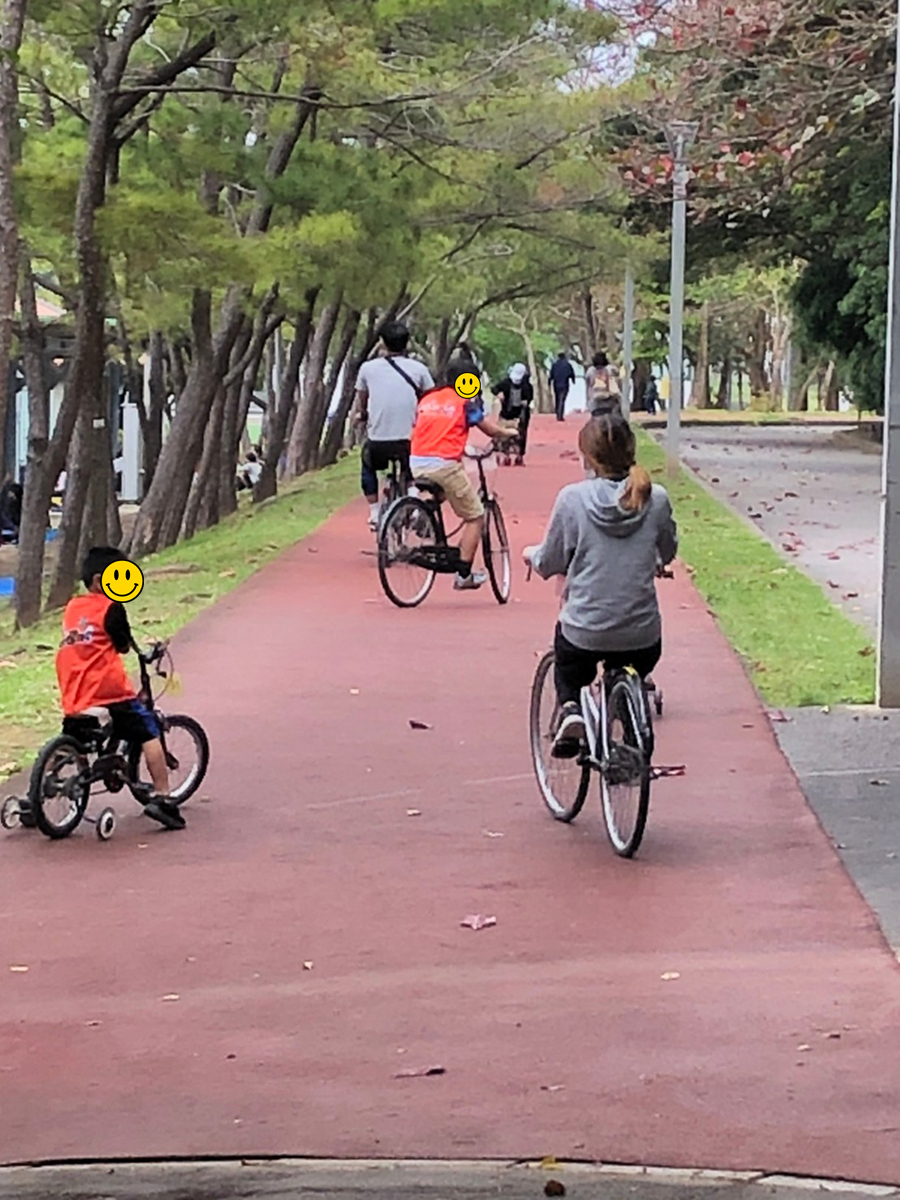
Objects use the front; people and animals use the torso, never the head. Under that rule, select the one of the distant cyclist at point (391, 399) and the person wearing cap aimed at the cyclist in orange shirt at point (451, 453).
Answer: the person wearing cap

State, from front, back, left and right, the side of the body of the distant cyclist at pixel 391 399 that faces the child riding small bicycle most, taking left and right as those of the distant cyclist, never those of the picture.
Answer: back

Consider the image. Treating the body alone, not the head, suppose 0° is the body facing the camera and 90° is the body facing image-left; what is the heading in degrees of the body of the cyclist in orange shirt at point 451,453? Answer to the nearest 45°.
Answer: approximately 225°

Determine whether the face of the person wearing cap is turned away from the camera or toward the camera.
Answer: toward the camera

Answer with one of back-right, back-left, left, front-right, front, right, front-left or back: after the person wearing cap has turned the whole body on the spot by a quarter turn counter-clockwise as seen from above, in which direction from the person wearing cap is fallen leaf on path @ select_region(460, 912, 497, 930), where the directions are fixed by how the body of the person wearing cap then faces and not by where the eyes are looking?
right

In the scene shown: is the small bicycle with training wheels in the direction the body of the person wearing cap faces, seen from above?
yes

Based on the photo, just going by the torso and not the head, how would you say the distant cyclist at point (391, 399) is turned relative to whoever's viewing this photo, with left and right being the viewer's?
facing away from the viewer

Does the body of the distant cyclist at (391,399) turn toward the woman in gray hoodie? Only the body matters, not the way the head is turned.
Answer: no

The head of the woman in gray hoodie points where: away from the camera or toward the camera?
away from the camera

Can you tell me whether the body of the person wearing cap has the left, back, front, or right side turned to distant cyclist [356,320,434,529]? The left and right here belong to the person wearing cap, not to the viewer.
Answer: front

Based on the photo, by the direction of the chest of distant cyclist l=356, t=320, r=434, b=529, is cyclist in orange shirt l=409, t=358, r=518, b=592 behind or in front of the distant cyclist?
behind

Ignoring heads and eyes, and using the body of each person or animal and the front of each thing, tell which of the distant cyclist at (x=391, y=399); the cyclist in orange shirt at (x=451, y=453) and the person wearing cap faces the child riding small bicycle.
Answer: the person wearing cap

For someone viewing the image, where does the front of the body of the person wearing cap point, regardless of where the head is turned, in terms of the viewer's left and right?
facing the viewer

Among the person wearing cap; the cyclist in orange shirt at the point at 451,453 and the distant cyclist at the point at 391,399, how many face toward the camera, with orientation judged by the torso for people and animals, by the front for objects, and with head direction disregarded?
1
